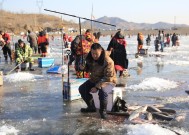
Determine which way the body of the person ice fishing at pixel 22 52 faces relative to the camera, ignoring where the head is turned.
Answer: toward the camera

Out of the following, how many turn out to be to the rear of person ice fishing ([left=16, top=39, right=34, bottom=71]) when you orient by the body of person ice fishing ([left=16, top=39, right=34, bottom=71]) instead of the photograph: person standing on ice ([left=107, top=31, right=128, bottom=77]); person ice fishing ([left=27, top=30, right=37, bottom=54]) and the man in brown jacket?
1

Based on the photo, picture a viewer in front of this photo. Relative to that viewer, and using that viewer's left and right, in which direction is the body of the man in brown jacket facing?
facing the viewer and to the left of the viewer

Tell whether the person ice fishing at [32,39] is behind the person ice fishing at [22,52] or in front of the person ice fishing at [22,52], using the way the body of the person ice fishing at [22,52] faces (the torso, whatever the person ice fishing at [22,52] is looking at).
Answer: behind

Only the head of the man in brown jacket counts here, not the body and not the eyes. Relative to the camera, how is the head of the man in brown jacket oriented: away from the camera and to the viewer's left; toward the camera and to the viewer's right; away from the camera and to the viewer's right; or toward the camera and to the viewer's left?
toward the camera and to the viewer's left

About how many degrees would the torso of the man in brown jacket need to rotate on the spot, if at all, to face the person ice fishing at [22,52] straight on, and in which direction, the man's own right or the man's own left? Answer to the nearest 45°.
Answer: approximately 90° to the man's own right

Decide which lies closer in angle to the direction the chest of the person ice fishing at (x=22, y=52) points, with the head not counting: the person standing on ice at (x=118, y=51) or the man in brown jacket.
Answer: the man in brown jacket

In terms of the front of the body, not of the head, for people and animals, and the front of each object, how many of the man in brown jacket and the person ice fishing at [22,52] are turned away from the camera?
0

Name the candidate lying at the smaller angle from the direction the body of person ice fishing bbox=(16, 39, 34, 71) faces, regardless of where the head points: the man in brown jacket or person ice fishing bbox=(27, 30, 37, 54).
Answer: the man in brown jacket
